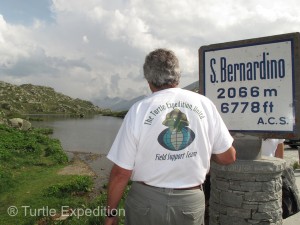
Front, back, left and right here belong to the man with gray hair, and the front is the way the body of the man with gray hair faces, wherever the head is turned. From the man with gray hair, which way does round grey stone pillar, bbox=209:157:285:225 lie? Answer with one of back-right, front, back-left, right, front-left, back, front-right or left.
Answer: front-right

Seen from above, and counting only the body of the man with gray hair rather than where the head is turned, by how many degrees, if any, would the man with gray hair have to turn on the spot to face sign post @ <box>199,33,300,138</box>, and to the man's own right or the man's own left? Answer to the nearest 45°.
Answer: approximately 45° to the man's own right

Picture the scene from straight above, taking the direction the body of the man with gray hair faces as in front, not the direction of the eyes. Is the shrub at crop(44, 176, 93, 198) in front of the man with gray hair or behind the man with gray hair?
in front

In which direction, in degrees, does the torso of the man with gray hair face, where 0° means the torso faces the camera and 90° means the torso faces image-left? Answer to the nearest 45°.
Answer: approximately 180°
